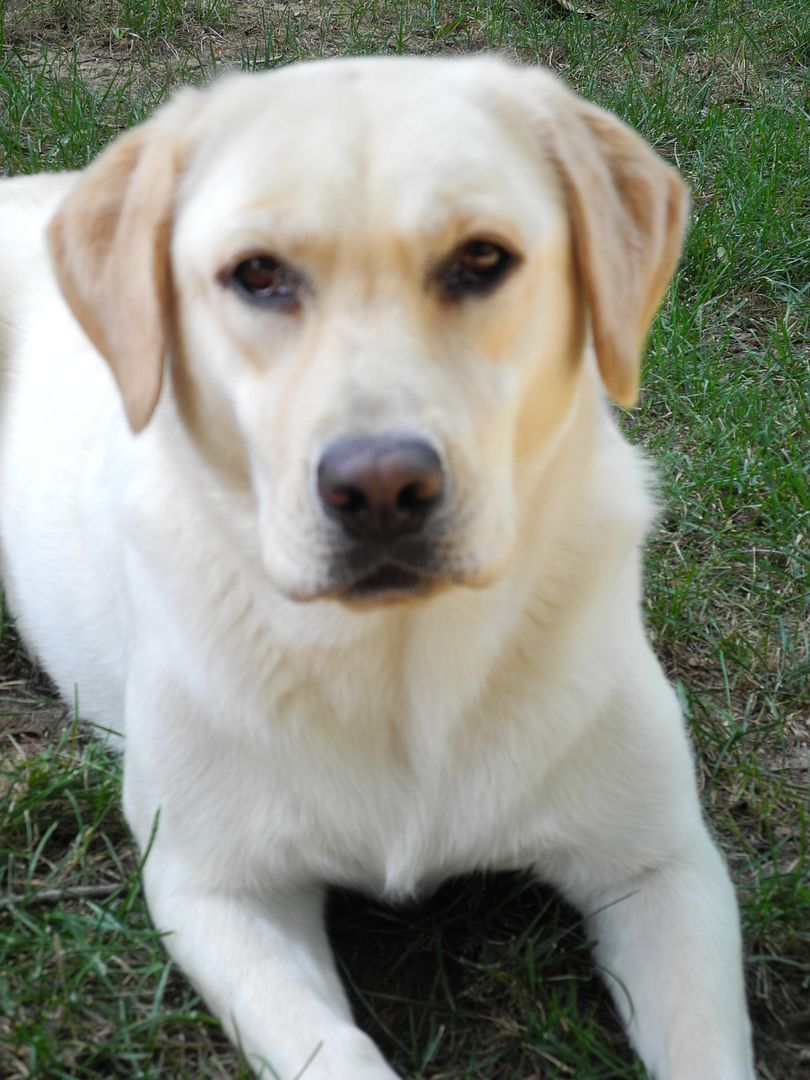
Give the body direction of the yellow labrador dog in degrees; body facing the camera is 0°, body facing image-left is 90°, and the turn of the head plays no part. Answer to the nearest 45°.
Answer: approximately 0°
